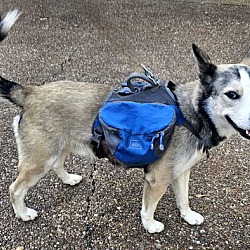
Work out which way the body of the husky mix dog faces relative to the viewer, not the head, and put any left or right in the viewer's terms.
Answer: facing to the right of the viewer
